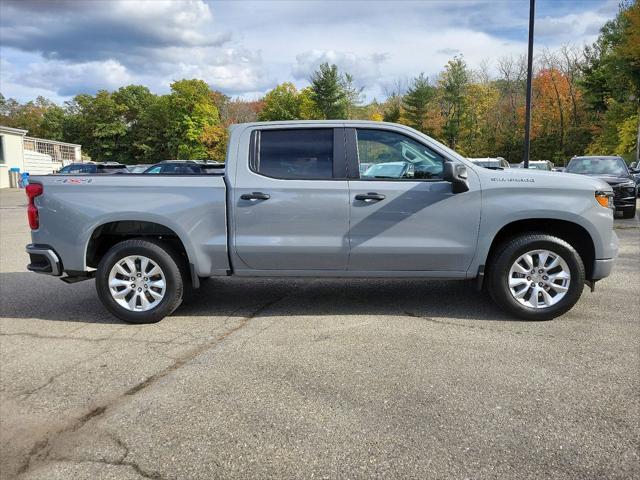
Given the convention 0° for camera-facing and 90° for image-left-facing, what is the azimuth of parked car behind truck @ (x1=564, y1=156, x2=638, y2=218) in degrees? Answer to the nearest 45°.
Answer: approximately 0°

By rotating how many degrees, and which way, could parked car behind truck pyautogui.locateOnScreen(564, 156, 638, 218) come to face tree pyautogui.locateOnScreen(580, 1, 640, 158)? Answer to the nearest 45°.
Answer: approximately 180°

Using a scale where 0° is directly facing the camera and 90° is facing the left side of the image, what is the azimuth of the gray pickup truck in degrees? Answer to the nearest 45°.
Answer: approximately 270°

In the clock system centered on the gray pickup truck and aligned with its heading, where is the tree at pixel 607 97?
The tree is roughly at 10 o'clock from the gray pickup truck.
